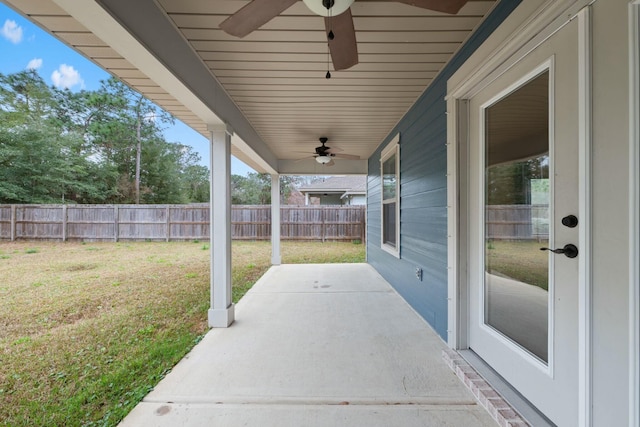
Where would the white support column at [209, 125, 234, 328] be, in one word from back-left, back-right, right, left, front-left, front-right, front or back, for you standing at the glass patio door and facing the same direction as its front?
front-right

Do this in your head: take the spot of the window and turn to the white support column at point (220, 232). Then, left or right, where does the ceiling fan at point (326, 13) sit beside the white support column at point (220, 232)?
left

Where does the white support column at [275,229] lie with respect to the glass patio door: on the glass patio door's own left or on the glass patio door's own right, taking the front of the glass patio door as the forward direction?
on the glass patio door's own right

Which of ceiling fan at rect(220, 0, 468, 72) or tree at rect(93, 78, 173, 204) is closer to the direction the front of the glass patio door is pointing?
the ceiling fan

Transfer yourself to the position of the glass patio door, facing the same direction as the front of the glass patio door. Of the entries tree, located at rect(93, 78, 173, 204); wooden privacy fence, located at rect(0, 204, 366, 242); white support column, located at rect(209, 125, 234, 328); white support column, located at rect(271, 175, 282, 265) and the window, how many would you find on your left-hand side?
0

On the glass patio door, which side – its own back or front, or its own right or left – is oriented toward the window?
right

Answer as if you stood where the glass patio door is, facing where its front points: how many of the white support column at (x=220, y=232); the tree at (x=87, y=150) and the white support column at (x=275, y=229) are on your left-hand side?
0

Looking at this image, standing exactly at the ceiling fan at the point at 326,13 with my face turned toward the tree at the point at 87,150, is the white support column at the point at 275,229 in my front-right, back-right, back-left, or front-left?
front-right

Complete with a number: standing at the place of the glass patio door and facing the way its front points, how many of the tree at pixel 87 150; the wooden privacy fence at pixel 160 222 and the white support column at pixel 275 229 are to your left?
0

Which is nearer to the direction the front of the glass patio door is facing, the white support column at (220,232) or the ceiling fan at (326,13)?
the ceiling fan

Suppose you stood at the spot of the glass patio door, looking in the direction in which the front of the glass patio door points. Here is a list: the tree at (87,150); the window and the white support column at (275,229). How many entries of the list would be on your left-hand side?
0

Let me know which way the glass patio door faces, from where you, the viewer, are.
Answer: facing the viewer and to the left of the viewer

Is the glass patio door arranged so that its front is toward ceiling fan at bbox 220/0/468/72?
yes

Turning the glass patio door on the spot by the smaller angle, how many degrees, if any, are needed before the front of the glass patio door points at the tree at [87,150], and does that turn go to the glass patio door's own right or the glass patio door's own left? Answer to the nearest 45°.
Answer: approximately 45° to the glass patio door's own right

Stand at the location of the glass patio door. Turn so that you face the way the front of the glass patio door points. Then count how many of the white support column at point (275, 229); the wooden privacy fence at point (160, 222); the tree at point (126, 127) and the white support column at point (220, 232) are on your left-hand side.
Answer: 0

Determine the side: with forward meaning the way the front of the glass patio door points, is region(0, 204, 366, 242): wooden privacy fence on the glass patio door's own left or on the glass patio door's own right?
on the glass patio door's own right

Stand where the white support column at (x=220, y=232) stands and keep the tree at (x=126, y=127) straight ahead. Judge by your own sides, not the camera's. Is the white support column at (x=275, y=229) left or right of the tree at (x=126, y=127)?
right

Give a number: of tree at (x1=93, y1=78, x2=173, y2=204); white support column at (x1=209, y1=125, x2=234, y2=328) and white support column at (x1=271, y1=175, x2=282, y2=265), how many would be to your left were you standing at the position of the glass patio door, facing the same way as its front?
0

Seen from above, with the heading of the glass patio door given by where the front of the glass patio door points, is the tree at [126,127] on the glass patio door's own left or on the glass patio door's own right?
on the glass patio door's own right
